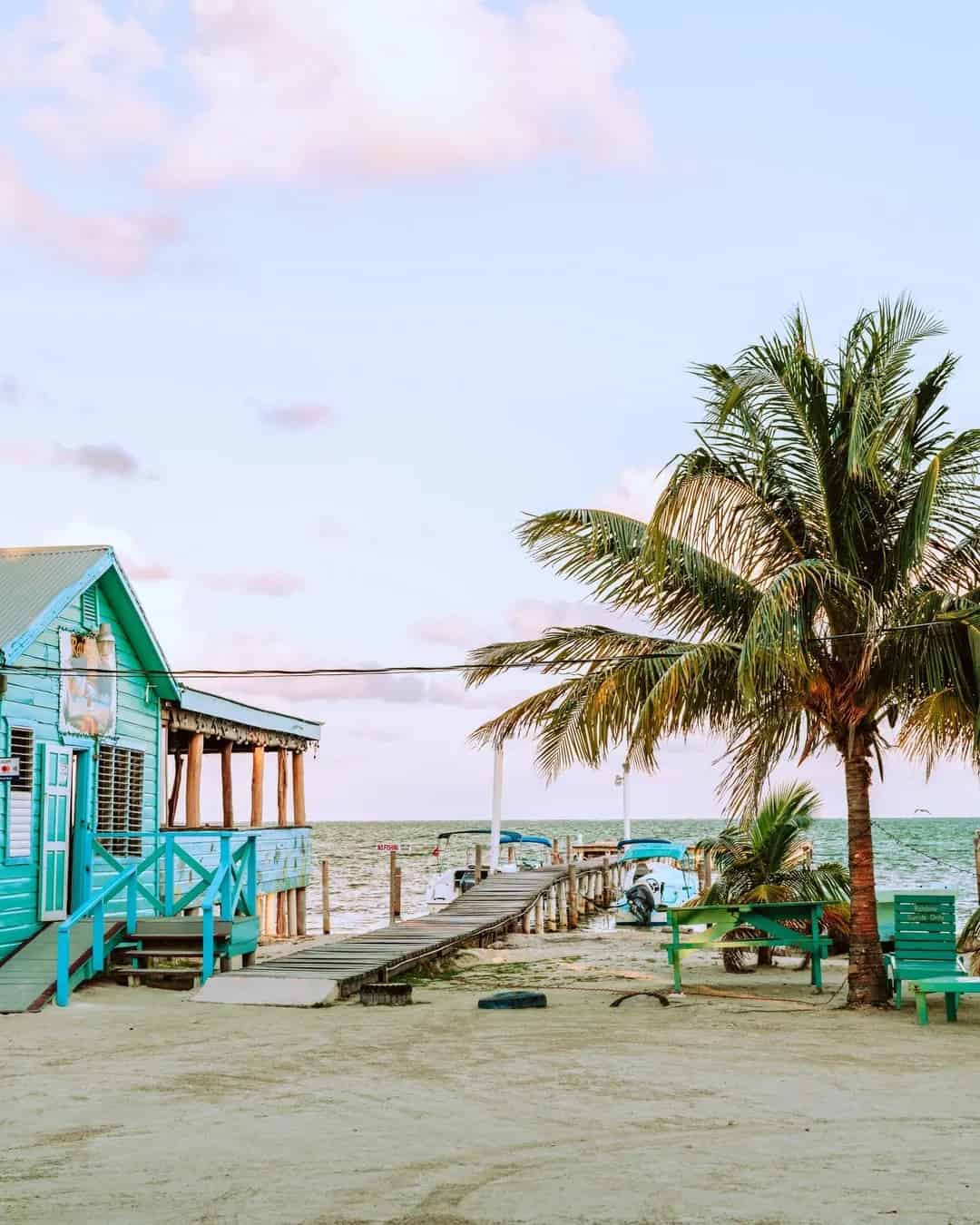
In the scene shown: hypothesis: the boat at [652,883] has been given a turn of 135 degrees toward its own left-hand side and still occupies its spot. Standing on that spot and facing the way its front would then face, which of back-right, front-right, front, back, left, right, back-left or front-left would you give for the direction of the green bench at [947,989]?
left

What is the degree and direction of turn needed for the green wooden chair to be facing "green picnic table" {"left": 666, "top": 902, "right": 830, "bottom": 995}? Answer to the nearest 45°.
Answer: approximately 135° to its right

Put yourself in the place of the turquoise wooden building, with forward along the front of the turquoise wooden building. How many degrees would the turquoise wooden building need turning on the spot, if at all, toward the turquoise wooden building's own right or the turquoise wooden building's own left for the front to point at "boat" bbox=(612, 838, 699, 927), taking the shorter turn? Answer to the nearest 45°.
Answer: approximately 90° to the turquoise wooden building's own left

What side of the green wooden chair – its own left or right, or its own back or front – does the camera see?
front

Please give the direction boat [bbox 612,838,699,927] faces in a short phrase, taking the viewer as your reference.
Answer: facing away from the viewer and to the right of the viewer
